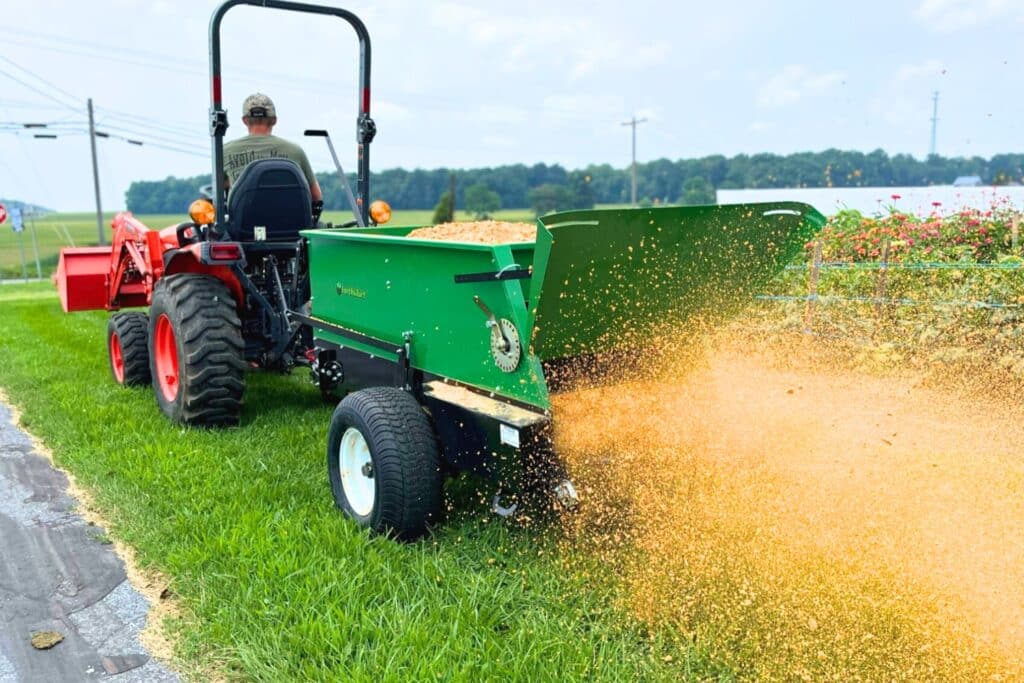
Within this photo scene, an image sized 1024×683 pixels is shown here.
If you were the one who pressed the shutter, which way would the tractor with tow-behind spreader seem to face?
facing away from the viewer and to the left of the viewer

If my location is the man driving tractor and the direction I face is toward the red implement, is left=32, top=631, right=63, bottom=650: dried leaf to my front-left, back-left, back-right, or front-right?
back-left

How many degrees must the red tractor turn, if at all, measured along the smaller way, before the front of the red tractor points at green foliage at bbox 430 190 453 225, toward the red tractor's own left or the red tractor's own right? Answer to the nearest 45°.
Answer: approximately 45° to the red tractor's own right

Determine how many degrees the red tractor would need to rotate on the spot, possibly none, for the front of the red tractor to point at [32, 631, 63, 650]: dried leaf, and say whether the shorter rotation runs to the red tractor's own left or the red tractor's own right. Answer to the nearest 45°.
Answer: approximately 135° to the red tractor's own left

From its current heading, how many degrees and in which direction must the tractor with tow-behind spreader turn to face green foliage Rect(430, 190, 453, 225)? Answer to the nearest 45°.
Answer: approximately 45° to its right

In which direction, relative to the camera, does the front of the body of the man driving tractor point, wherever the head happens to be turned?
away from the camera

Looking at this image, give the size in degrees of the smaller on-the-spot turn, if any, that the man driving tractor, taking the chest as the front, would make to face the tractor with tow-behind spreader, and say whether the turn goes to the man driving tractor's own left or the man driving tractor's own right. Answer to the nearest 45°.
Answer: approximately 180°

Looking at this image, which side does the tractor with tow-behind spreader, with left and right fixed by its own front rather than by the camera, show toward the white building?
right

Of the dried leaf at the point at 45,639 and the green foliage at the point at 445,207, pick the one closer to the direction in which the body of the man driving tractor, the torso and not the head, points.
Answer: the green foliage
